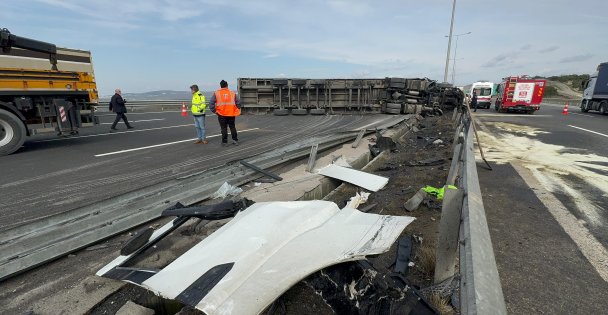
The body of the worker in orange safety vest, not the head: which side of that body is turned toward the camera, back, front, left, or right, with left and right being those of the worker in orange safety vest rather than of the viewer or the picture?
back

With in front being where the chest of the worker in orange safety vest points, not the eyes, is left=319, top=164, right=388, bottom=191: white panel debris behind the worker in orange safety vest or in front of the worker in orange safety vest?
behind

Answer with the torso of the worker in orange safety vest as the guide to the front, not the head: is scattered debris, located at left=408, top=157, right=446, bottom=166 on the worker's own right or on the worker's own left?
on the worker's own right

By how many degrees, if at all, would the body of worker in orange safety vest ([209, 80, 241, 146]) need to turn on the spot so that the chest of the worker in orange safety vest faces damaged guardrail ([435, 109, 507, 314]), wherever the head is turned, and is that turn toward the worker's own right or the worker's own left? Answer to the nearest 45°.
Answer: approximately 180°

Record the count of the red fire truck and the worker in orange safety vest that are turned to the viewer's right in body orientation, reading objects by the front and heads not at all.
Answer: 0
